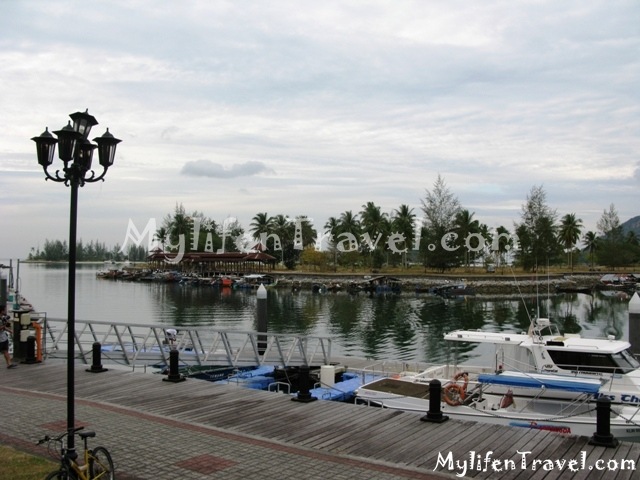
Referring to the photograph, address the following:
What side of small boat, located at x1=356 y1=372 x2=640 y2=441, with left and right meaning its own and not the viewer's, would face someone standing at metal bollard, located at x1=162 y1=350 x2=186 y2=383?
front

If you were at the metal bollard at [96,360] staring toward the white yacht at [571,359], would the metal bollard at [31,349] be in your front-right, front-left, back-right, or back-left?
back-left

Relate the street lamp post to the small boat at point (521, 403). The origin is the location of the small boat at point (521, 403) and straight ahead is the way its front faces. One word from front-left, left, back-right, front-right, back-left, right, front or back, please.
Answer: front-left

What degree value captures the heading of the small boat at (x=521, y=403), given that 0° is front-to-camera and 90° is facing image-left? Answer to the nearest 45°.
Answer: approximately 90°

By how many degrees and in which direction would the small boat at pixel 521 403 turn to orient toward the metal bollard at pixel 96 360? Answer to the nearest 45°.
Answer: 0° — it already faces it

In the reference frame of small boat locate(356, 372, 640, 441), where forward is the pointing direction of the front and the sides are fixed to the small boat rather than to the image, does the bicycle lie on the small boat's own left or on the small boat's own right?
on the small boat's own left

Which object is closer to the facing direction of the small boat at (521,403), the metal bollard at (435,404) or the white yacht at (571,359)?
the metal bollard

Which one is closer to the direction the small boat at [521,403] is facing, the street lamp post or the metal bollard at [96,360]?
the metal bollard

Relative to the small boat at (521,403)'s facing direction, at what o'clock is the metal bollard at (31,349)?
The metal bollard is roughly at 12 o'clock from the small boat.

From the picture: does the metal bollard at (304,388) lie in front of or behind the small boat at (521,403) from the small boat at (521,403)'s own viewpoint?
in front
